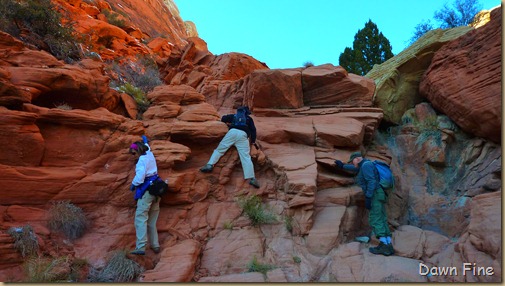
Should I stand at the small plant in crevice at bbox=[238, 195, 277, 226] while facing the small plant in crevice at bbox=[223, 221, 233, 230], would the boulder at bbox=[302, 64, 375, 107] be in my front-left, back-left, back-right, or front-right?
back-right

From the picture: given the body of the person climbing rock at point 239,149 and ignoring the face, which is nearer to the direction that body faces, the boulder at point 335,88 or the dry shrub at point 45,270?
the boulder

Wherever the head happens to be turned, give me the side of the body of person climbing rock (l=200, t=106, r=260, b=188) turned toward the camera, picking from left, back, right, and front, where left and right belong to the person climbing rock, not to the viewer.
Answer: back

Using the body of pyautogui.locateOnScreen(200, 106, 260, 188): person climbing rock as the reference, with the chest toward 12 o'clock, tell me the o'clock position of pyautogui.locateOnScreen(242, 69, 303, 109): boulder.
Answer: The boulder is roughly at 1 o'clock from the person climbing rock.

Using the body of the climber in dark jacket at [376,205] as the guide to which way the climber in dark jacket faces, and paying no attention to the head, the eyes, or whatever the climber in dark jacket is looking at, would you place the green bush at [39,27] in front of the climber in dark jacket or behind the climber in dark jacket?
in front

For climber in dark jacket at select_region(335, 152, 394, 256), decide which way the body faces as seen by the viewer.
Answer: to the viewer's left

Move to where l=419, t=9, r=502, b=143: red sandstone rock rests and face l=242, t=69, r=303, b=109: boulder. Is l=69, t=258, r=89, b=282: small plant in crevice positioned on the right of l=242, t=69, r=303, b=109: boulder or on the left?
left

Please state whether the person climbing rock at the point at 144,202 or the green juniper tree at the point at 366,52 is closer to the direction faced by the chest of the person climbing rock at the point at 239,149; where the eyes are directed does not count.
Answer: the green juniper tree

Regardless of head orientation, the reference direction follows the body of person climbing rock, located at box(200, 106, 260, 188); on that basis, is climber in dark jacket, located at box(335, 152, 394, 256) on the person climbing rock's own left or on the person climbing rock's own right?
on the person climbing rock's own right

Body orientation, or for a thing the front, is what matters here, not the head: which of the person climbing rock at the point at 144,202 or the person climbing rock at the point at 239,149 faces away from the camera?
the person climbing rock at the point at 239,149

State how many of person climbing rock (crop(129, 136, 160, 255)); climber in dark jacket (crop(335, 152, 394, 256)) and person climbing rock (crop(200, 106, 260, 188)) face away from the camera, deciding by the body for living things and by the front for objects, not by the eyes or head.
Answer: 1

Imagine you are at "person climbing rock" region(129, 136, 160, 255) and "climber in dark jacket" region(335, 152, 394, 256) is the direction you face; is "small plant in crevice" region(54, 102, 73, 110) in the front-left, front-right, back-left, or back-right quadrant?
back-left

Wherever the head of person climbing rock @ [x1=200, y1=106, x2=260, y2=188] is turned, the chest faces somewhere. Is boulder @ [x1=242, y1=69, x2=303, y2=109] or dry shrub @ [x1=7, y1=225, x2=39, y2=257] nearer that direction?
the boulder

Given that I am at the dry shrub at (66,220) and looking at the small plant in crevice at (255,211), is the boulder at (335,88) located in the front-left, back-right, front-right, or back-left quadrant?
front-left
